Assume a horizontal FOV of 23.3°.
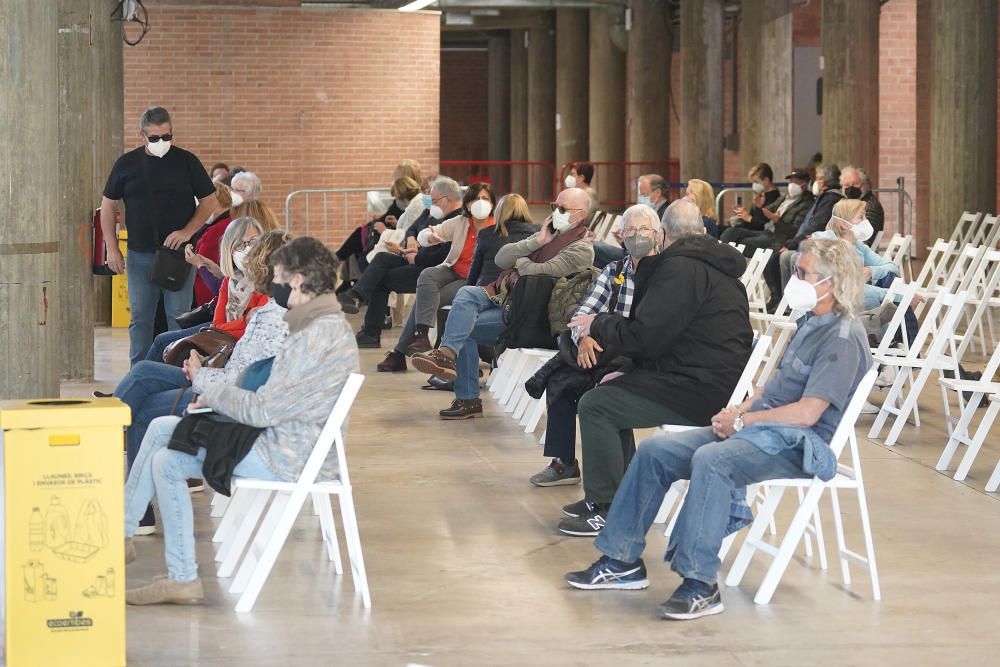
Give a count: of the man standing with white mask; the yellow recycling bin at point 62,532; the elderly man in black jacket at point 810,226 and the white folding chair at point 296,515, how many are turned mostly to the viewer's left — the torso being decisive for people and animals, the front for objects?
2

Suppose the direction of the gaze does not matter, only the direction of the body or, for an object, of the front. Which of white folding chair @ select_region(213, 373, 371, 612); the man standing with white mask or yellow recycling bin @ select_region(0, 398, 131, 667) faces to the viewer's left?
the white folding chair

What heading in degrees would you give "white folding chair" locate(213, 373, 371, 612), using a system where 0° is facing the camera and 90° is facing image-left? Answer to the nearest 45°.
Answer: approximately 90°

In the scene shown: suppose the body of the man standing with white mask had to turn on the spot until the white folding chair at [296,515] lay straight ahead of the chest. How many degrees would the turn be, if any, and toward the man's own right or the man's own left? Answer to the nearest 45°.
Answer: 0° — they already face it

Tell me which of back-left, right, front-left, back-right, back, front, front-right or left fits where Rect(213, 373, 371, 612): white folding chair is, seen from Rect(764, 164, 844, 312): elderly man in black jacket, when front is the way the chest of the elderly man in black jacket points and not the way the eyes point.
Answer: left

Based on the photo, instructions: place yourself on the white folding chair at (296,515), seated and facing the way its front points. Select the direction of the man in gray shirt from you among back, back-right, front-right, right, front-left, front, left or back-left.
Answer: back

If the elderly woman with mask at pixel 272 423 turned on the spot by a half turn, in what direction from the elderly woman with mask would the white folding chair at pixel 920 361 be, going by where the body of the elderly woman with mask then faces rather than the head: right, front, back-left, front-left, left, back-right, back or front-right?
front-left

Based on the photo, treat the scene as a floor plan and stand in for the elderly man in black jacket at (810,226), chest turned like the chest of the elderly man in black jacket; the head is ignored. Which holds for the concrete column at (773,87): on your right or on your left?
on your right

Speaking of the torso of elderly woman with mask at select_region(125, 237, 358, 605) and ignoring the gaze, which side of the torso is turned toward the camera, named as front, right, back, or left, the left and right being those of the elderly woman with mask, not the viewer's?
left

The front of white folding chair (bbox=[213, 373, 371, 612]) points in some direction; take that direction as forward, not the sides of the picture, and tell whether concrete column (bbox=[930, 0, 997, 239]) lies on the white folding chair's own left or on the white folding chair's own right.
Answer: on the white folding chair's own right

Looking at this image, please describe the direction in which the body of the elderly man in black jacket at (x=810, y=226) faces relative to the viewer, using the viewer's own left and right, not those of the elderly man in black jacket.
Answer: facing to the left of the viewer

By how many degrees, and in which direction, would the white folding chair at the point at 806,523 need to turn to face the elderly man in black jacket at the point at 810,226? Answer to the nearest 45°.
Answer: approximately 90° to its right

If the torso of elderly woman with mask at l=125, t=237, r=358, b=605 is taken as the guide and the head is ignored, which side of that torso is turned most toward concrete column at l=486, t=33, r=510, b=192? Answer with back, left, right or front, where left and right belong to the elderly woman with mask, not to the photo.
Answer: right

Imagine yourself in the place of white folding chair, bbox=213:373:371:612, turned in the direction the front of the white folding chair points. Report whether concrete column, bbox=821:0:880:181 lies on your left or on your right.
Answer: on your right

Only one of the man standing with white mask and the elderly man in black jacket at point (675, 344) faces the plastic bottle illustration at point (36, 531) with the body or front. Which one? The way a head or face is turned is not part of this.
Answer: the man standing with white mask

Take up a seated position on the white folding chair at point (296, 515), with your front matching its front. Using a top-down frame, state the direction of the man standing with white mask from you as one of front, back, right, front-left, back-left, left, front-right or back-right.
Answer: right

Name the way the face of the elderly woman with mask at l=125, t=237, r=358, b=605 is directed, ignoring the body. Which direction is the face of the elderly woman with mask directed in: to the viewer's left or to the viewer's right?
to the viewer's left
